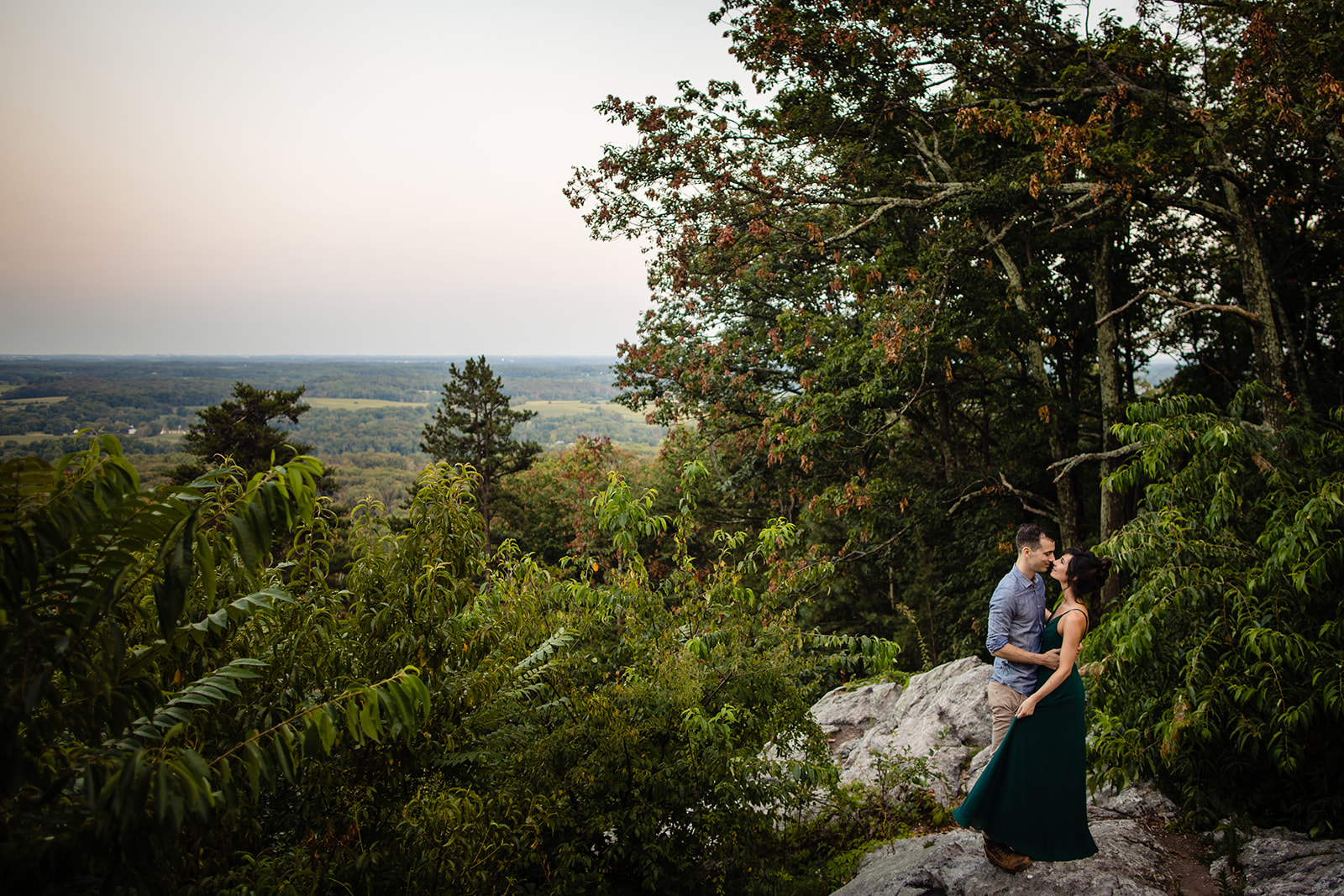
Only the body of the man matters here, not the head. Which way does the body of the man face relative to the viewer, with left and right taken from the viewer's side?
facing the viewer and to the right of the viewer

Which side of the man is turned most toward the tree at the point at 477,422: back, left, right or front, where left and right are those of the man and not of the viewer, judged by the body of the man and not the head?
back

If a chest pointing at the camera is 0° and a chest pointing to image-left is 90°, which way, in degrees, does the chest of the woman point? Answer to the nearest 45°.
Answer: approximately 90°

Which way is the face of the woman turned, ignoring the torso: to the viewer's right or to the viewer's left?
to the viewer's left

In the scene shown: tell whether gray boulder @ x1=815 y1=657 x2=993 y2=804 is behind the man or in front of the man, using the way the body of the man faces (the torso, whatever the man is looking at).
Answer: behind
